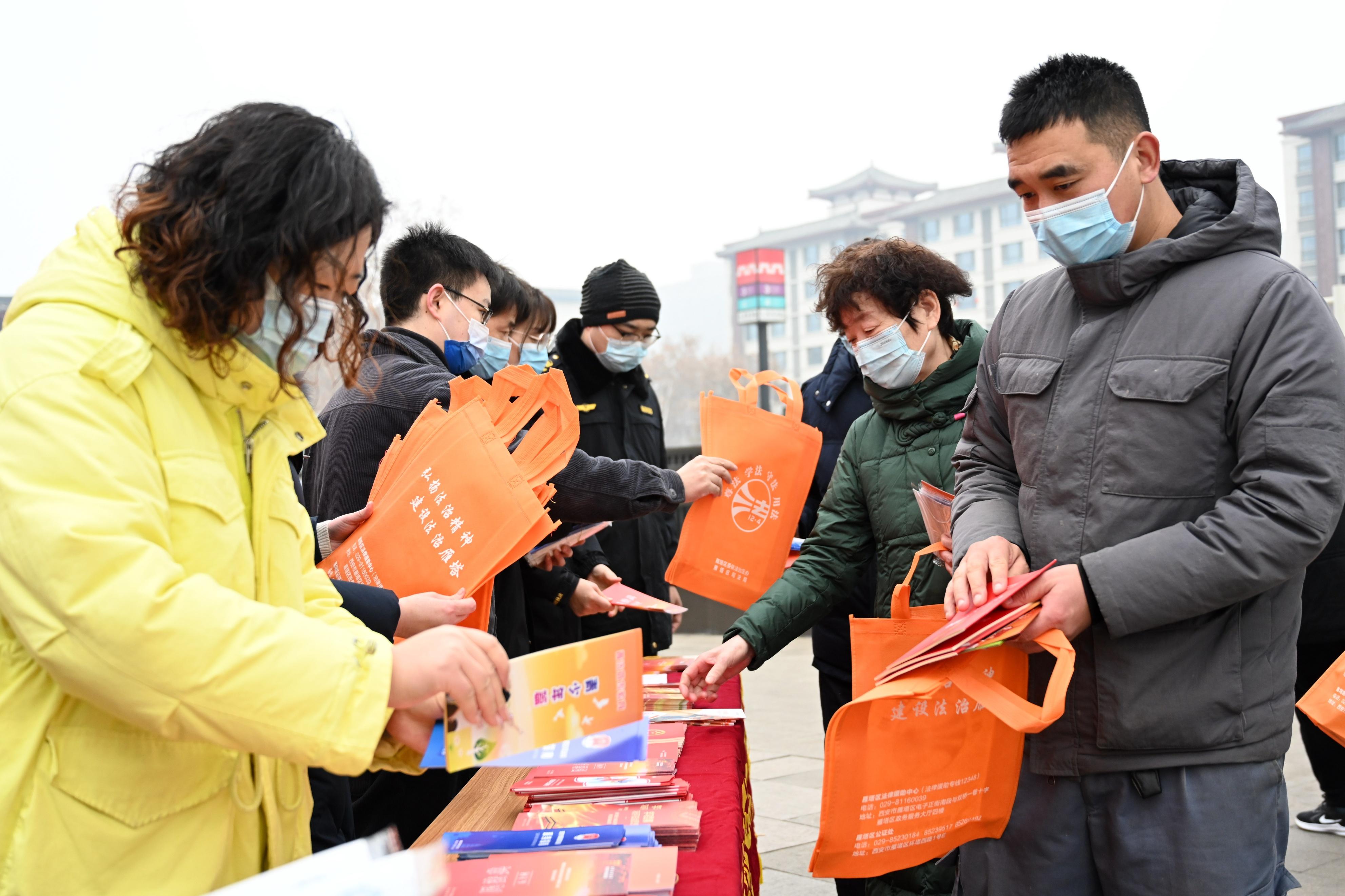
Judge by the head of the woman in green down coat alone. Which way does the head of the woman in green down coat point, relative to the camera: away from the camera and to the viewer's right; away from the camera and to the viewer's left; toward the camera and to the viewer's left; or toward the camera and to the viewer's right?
toward the camera and to the viewer's left

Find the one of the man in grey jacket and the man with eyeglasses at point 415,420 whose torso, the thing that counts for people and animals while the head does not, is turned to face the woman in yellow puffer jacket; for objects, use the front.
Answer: the man in grey jacket

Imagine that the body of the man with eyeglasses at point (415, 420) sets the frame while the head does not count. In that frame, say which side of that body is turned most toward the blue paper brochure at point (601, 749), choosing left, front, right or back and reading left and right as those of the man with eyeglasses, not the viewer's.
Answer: right

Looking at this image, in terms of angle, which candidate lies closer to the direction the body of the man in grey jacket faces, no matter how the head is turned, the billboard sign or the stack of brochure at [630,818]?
the stack of brochure

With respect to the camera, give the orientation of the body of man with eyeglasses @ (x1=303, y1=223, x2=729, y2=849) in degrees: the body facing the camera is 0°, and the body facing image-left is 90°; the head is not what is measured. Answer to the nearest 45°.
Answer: approximately 270°

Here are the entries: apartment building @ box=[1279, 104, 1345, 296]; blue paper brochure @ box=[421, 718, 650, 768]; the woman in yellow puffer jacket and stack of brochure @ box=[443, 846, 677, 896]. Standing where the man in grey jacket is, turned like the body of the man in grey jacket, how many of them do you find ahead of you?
3

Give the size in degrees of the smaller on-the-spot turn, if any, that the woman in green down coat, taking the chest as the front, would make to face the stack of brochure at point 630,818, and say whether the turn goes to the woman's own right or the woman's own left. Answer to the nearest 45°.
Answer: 0° — they already face it

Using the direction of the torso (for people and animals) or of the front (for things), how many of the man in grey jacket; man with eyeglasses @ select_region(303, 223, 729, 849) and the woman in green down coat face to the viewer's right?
1

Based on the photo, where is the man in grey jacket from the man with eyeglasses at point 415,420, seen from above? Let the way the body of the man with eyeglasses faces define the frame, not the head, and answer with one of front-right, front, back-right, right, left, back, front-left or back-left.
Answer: front-right

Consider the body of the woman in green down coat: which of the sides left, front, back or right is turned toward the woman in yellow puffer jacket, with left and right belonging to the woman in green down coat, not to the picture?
front

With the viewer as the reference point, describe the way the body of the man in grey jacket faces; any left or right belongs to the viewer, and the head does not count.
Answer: facing the viewer and to the left of the viewer

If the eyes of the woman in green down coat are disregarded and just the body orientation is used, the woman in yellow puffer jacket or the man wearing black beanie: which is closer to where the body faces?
the woman in yellow puffer jacket

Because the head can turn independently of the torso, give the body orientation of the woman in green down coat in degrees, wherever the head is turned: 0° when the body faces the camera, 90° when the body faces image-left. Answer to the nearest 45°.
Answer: approximately 45°
